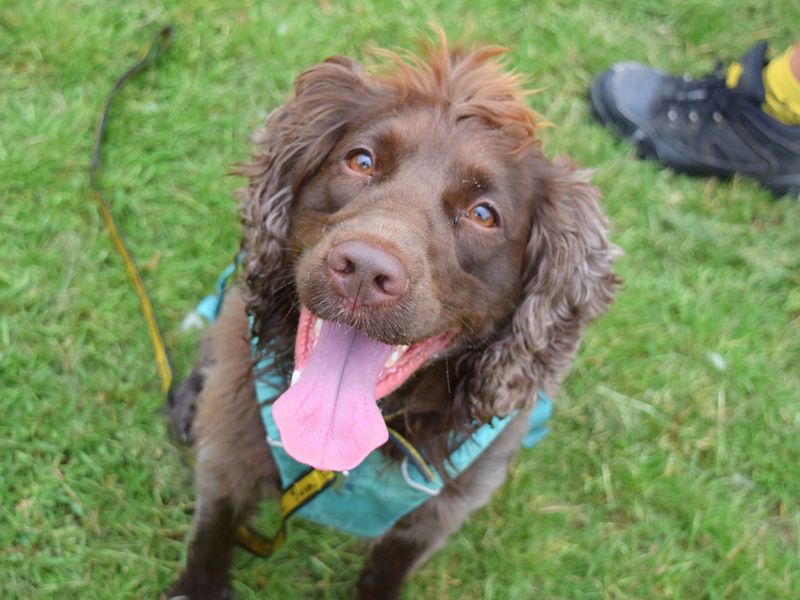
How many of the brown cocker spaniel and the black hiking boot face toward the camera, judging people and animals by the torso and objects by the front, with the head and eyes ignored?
1

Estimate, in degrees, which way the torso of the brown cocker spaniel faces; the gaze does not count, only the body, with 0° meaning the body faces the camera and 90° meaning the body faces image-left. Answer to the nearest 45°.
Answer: approximately 0°

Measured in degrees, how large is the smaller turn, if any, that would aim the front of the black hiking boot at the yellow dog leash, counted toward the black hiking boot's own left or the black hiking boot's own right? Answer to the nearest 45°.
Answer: approximately 45° to the black hiking boot's own left

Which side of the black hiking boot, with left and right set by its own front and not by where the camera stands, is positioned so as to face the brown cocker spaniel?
left

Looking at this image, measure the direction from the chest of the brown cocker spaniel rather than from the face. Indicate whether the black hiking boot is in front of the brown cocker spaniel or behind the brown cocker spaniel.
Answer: behind

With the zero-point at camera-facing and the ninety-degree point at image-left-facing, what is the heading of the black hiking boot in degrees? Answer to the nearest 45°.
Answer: approximately 90°

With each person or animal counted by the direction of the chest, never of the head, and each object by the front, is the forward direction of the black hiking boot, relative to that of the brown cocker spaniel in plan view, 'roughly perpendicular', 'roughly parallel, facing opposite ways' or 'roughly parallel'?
roughly perpendicular
